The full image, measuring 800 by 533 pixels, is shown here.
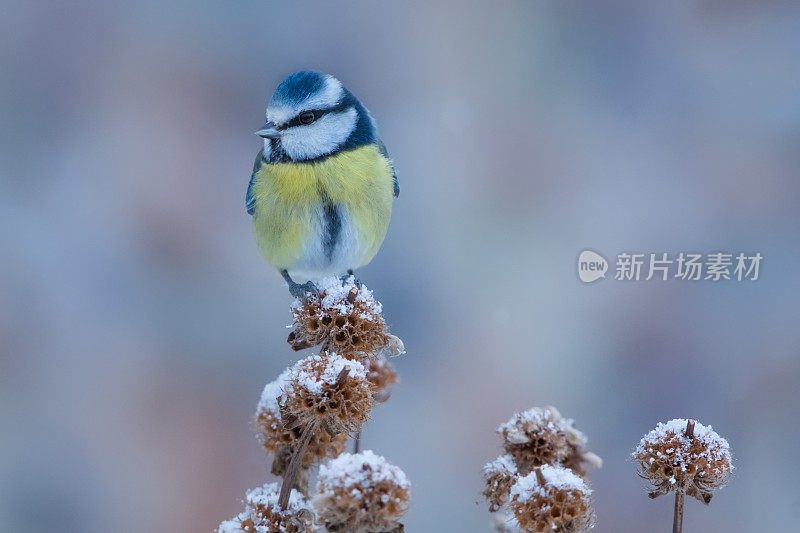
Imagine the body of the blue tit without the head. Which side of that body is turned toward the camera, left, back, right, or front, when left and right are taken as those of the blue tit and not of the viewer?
front
